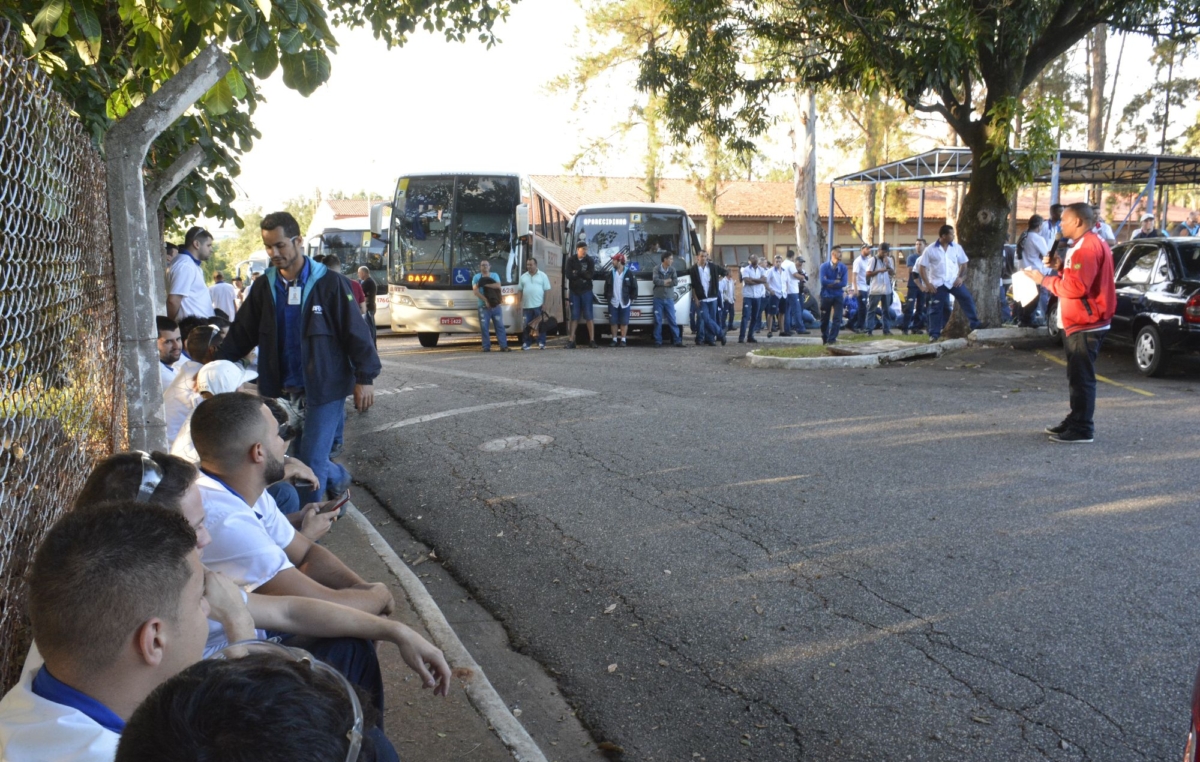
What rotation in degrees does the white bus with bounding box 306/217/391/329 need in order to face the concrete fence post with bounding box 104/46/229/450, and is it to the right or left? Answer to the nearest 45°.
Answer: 0° — it already faces it

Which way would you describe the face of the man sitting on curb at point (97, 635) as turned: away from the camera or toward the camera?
away from the camera

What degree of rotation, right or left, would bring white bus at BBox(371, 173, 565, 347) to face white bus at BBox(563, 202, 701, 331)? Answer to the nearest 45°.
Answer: approximately 90° to its left

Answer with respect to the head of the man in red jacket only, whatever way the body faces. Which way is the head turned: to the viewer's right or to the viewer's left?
to the viewer's left

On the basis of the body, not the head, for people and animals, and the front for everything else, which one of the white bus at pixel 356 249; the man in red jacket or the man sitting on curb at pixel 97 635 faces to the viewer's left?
the man in red jacket

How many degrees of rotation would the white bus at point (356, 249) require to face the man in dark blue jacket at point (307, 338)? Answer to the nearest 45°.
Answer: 0° — it already faces them

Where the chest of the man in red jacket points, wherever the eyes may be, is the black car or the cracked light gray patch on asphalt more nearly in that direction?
the cracked light gray patch on asphalt

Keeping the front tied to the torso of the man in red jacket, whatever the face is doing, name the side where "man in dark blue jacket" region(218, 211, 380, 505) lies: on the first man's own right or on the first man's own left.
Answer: on the first man's own left

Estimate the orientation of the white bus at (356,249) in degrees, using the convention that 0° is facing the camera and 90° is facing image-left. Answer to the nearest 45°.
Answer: approximately 0°

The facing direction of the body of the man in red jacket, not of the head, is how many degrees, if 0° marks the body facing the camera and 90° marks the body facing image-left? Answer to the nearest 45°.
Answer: approximately 90°

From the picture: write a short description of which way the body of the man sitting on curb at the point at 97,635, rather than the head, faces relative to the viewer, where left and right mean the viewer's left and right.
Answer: facing away from the viewer and to the right of the viewer

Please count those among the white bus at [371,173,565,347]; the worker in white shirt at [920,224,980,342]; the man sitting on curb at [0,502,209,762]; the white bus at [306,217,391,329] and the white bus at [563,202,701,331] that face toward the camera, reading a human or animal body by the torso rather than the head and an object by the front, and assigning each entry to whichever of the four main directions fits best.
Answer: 4
